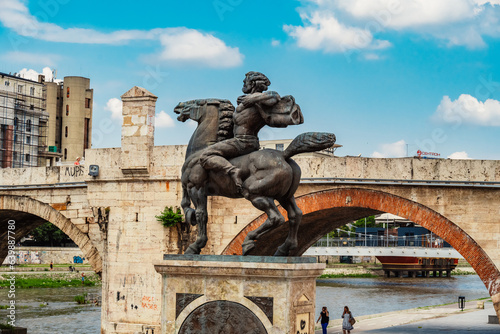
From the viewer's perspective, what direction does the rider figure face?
to the viewer's left

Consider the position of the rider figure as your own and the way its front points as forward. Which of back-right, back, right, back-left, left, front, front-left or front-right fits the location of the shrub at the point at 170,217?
right

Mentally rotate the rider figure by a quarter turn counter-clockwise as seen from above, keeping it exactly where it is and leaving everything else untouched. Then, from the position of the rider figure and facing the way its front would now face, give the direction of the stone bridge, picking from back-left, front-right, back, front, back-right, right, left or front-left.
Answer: back
